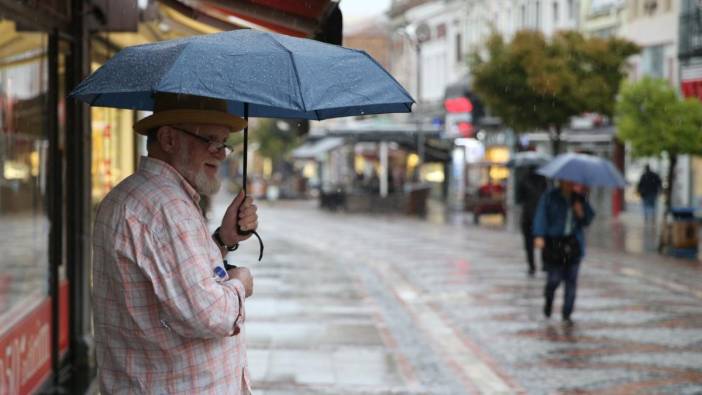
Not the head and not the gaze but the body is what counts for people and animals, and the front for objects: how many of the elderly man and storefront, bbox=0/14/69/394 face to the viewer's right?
2

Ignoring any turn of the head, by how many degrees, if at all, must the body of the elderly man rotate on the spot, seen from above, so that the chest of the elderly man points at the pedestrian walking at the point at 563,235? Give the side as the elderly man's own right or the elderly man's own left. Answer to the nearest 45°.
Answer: approximately 45° to the elderly man's own left

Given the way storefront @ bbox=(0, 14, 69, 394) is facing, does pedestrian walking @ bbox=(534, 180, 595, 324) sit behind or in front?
in front

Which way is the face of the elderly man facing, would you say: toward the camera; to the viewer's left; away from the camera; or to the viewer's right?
to the viewer's right

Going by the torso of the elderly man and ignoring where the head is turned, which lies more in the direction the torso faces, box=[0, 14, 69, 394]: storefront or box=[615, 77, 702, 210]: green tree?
the green tree

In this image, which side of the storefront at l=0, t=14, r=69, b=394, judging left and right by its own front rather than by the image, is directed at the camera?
right

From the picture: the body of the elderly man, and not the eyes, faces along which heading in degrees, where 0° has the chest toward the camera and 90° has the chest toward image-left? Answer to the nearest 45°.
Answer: approximately 270°
